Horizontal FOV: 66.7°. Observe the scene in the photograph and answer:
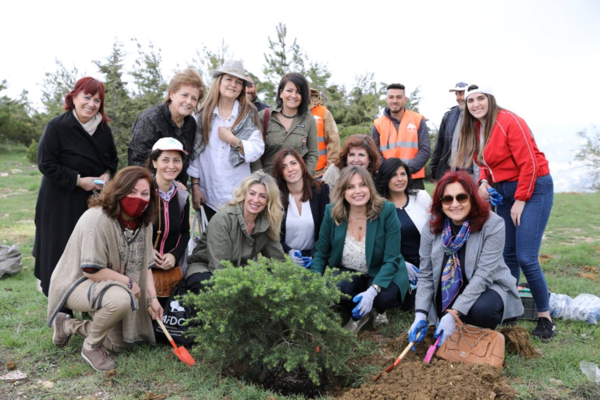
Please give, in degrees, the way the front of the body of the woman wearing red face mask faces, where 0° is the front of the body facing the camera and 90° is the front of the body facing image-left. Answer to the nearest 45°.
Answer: approximately 315°

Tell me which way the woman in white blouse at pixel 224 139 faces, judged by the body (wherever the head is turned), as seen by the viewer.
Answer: toward the camera

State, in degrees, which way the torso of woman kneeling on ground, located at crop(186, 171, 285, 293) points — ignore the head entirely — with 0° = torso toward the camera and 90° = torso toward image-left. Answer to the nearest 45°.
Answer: approximately 315°

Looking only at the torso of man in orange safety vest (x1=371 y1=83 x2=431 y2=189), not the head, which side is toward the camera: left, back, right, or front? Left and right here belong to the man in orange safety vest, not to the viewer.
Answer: front

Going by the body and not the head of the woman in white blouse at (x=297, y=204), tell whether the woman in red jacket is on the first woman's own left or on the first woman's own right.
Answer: on the first woman's own left

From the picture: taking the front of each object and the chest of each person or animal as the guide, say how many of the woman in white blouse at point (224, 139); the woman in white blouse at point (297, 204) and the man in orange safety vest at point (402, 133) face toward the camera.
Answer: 3

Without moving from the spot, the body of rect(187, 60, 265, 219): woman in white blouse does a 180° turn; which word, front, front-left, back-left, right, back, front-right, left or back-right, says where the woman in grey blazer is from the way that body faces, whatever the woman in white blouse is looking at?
back-right

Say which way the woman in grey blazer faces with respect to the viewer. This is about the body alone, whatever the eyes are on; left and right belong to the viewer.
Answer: facing the viewer and to the left of the viewer

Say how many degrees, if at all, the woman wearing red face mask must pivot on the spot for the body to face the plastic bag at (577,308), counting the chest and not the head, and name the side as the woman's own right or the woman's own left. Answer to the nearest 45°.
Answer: approximately 45° to the woman's own left

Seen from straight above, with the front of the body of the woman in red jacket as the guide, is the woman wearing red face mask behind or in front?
in front

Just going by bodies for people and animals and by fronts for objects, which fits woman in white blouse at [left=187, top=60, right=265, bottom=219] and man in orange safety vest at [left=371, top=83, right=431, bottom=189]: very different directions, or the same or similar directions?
same or similar directions

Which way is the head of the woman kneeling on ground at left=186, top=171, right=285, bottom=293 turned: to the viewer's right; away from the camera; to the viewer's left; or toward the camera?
toward the camera

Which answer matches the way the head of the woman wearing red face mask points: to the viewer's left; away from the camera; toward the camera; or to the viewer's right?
toward the camera

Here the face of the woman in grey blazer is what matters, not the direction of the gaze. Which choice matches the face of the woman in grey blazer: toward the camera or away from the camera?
toward the camera
